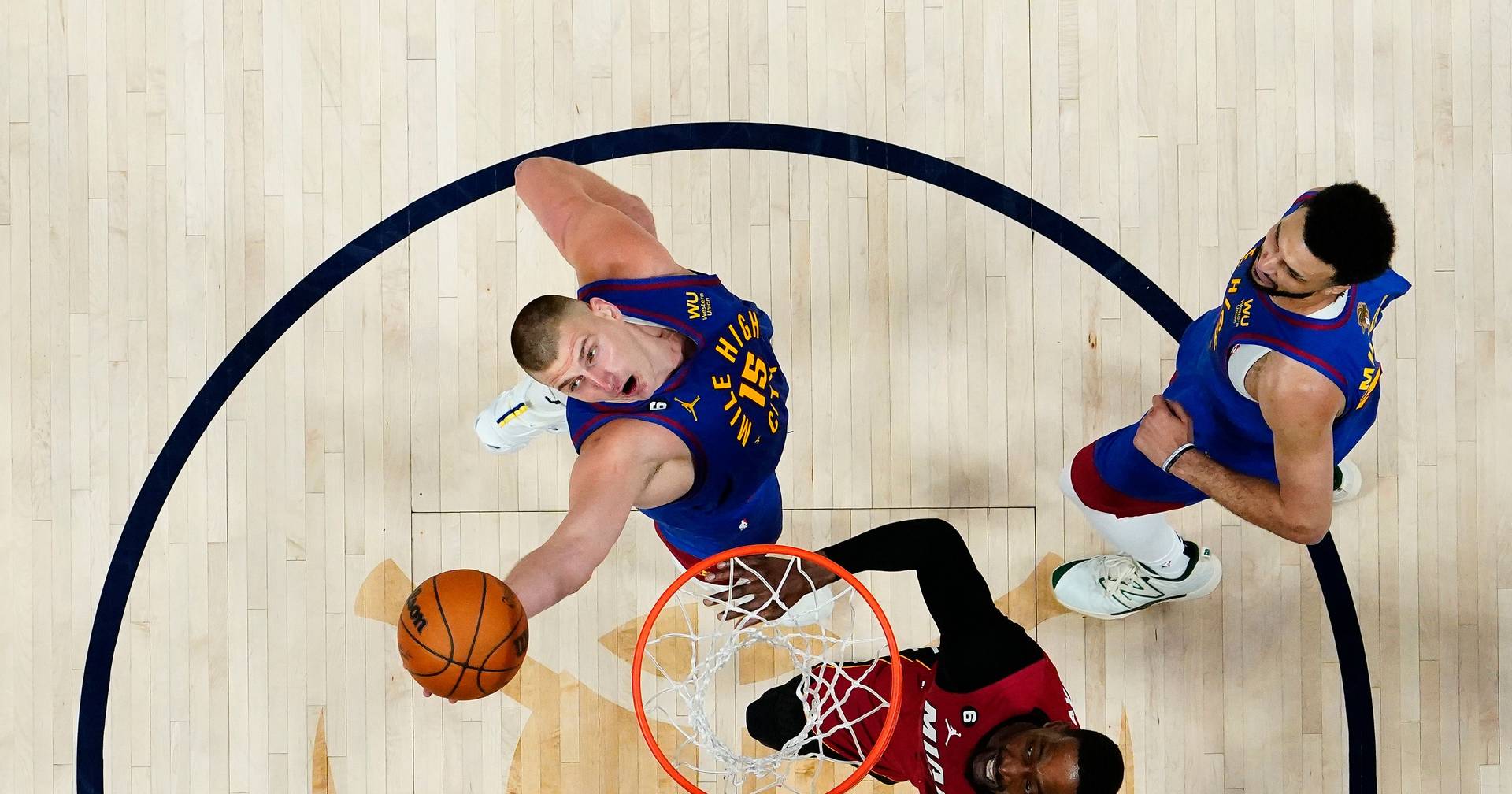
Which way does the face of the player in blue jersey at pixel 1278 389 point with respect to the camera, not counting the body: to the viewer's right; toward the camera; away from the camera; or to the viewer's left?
to the viewer's left

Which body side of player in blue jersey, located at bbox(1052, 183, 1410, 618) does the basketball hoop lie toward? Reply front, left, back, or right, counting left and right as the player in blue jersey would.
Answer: front

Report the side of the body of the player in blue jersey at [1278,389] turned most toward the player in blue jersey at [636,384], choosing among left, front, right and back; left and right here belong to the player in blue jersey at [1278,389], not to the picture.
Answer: front

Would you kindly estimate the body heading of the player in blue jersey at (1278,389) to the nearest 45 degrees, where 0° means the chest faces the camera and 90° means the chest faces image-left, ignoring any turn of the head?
approximately 90°
